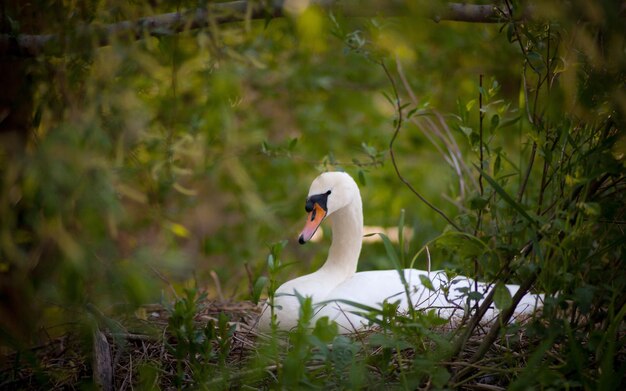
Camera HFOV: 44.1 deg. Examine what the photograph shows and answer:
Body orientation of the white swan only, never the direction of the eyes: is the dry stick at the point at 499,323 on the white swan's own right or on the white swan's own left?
on the white swan's own left

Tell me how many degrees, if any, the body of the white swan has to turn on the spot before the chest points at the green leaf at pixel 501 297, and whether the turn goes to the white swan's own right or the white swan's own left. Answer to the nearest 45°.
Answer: approximately 135° to the white swan's own left

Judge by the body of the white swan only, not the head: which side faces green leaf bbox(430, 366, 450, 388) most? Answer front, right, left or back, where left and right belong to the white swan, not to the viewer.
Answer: left

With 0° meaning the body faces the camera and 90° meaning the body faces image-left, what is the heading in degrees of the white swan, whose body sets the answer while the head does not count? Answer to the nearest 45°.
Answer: approximately 90°
